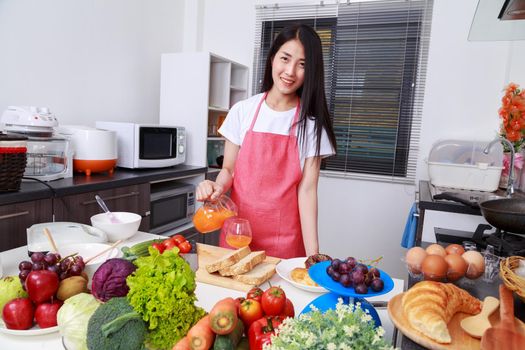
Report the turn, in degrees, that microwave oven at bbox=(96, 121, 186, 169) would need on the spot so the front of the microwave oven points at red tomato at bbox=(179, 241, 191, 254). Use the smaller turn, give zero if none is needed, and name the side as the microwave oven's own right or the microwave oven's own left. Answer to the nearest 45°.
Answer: approximately 45° to the microwave oven's own right

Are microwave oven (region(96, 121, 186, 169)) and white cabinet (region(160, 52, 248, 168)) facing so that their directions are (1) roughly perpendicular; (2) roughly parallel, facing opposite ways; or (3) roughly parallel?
roughly parallel

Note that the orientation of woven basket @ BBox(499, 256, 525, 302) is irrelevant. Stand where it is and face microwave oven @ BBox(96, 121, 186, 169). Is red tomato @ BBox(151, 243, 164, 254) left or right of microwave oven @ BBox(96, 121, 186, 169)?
left

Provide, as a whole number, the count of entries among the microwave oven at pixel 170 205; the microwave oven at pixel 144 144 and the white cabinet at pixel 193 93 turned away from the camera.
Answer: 0

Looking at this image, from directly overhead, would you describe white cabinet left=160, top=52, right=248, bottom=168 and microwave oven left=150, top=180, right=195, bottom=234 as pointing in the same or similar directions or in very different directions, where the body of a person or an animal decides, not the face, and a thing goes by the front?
same or similar directions

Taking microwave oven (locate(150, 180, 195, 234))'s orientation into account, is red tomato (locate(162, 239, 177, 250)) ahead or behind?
ahead

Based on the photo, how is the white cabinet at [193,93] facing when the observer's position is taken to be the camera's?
facing the viewer and to the right of the viewer

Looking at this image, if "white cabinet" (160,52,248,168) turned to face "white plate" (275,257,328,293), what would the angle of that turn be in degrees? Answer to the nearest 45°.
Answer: approximately 45° to its right

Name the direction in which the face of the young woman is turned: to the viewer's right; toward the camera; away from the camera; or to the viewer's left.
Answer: toward the camera

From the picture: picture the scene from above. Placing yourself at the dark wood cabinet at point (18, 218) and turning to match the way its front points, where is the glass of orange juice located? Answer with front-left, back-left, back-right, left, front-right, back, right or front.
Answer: front

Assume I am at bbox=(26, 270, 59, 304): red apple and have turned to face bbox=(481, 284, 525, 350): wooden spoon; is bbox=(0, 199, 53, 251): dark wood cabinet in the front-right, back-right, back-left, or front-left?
back-left

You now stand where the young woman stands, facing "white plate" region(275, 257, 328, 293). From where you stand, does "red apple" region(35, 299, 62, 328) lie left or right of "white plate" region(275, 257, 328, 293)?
right

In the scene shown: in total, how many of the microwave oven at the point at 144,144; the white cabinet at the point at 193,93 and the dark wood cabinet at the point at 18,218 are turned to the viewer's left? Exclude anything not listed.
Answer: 0

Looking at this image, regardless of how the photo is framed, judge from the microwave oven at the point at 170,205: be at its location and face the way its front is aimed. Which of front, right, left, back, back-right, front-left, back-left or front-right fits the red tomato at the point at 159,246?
front-right

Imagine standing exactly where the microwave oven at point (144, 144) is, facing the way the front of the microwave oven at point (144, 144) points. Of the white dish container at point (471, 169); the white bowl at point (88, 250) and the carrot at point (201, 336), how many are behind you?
0

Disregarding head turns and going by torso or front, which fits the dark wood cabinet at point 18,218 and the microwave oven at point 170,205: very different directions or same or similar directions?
same or similar directions
